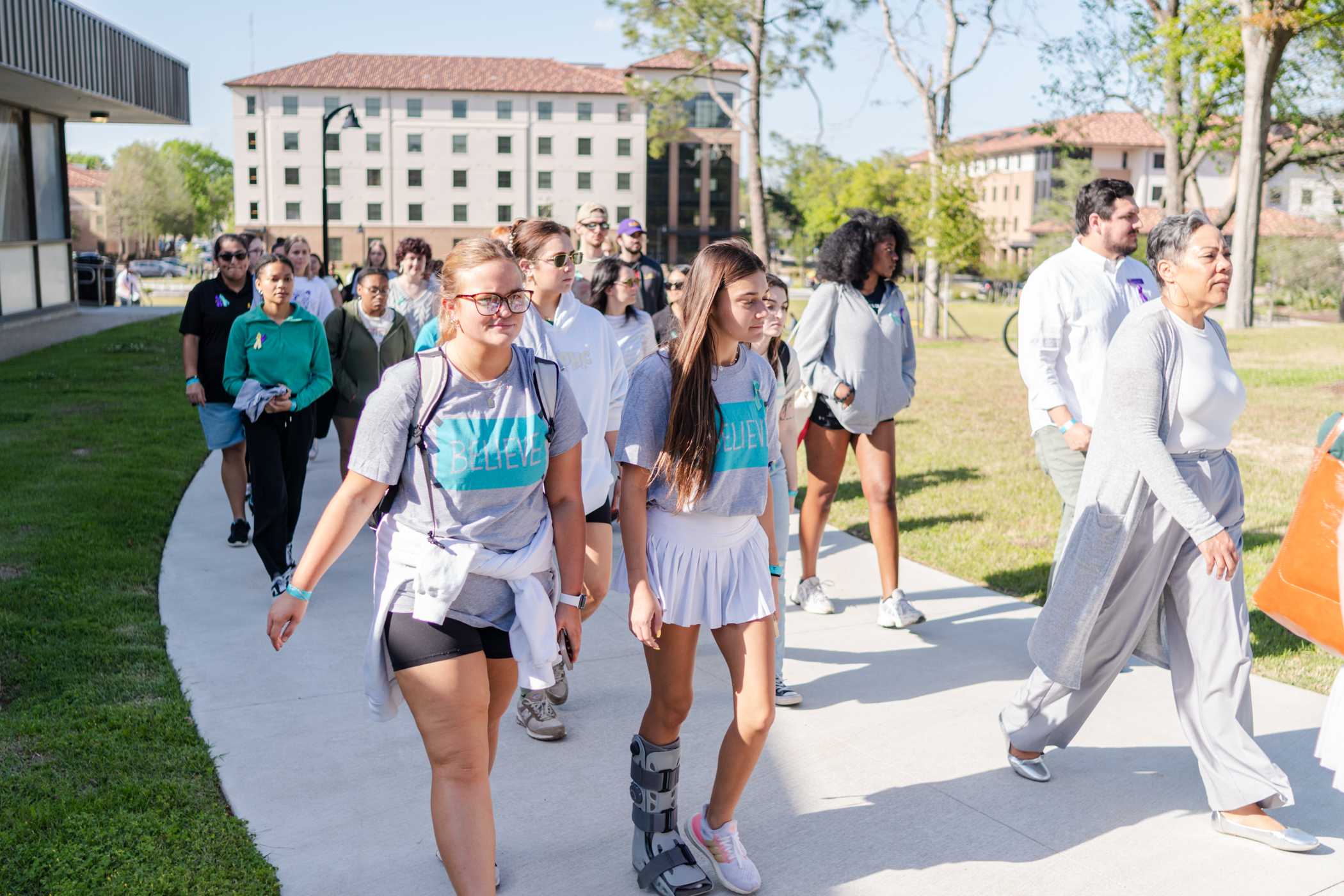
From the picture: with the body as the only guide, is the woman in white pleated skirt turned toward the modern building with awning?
no

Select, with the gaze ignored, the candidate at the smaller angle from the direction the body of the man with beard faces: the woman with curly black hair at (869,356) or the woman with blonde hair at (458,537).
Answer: the woman with blonde hair

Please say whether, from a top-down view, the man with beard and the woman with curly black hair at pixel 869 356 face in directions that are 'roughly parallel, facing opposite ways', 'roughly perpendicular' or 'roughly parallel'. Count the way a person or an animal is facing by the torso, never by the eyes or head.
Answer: roughly parallel

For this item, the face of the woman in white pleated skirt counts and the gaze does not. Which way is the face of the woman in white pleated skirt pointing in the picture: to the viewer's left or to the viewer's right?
to the viewer's right

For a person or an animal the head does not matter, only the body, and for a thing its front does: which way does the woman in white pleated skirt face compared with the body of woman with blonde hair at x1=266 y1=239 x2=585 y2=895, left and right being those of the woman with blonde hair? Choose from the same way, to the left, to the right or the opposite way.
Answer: the same way

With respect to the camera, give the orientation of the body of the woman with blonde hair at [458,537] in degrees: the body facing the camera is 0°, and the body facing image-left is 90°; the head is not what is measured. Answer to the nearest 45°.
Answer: approximately 315°

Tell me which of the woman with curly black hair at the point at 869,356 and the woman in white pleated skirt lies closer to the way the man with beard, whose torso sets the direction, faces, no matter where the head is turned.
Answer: the woman in white pleated skirt

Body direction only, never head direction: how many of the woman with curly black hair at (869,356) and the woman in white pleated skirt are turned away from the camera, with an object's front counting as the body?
0

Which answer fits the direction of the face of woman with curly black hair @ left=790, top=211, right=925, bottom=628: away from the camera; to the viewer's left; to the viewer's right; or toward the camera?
to the viewer's right

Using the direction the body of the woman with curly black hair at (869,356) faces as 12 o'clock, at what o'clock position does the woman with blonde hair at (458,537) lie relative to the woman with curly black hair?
The woman with blonde hair is roughly at 2 o'clock from the woman with curly black hair.

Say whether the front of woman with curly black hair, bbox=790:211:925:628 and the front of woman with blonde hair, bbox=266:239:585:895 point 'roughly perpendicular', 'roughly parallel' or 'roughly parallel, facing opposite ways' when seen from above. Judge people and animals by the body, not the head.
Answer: roughly parallel

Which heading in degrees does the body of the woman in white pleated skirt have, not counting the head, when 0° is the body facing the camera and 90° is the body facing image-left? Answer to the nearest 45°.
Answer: approximately 315°

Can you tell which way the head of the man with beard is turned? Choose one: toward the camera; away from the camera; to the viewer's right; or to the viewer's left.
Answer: to the viewer's right

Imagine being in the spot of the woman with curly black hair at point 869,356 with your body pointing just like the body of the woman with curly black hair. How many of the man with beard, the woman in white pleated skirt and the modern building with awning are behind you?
1

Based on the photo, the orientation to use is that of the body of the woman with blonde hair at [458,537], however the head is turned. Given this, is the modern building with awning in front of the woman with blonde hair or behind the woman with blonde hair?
behind

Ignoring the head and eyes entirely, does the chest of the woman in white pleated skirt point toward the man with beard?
no

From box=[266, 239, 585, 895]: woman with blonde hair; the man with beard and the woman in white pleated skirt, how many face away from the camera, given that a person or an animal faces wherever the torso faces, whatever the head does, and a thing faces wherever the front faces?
0

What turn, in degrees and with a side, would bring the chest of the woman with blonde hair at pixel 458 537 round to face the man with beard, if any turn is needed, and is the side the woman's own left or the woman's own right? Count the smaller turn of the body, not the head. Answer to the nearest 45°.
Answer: approximately 90° to the woman's own left
